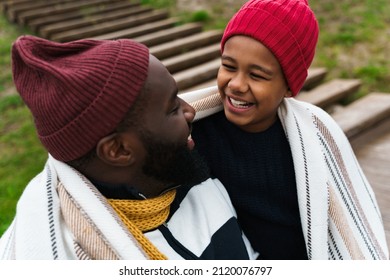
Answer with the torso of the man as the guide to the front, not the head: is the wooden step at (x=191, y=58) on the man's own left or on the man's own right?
on the man's own left

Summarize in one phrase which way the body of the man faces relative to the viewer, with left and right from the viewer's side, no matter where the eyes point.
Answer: facing the viewer and to the right of the viewer

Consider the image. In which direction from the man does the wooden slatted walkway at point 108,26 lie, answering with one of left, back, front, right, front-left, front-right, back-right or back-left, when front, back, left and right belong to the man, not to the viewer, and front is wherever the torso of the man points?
back-left

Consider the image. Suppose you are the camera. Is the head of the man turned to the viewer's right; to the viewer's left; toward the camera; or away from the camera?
to the viewer's right

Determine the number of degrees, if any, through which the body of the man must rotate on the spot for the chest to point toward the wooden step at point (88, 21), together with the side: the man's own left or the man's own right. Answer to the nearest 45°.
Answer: approximately 135° to the man's own left

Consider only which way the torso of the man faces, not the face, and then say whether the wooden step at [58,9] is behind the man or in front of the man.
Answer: behind

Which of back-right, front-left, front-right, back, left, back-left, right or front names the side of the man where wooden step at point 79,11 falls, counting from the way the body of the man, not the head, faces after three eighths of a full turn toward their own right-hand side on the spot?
right

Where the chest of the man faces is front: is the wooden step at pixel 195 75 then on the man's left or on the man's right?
on the man's left

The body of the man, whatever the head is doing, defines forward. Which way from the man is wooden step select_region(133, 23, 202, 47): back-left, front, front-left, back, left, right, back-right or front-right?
back-left

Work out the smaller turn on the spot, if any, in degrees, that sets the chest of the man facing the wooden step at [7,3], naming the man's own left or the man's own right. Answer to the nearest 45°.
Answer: approximately 135° to the man's own left
